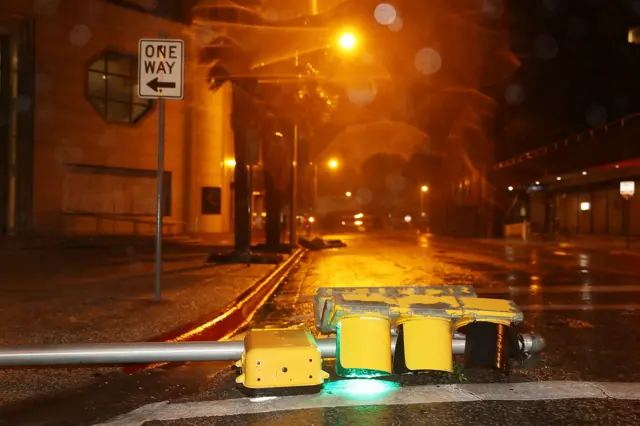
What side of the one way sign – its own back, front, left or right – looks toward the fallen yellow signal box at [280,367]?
front

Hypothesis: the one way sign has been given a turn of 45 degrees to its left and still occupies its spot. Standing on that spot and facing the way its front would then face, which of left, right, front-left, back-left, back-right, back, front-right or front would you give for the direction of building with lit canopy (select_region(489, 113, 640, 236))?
left

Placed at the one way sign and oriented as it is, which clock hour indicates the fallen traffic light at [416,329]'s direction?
The fallen traffic light is roughly at 11 o'clock from the one way sign.

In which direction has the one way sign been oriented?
toward the camera
